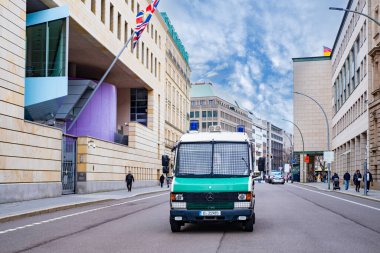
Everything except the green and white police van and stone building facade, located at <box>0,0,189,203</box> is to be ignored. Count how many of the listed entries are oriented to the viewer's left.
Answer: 0

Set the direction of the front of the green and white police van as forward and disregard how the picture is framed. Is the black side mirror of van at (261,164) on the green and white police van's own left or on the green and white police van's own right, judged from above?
on the green and white police van's own left

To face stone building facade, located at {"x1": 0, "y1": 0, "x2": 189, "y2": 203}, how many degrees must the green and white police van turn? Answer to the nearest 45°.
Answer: approximately 135° to its right

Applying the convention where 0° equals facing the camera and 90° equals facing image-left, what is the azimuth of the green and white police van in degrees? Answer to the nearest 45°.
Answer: approximately 0°

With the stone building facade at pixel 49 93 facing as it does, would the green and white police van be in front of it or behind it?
in front

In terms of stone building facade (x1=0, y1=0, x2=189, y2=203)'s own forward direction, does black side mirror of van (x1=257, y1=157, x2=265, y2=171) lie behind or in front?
in front

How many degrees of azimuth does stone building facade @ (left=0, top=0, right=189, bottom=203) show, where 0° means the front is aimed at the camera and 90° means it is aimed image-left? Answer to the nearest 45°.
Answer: approximately 315°

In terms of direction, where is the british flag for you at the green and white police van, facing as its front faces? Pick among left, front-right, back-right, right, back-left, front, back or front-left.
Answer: back
